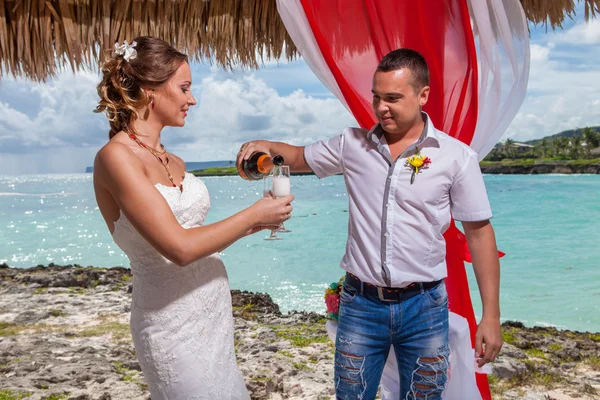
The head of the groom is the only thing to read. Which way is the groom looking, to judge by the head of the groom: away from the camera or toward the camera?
toward the camera

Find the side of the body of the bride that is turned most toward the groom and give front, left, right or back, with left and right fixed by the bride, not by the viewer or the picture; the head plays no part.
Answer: front

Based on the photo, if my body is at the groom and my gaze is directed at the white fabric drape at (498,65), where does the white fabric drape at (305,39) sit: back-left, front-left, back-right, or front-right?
front-left

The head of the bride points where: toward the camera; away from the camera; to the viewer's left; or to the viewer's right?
to the viewer's right

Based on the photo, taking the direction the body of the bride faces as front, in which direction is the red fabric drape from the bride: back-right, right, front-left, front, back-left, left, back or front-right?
front-left

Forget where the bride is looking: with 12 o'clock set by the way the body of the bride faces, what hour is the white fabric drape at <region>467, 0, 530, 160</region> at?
The white fabric drape is roughly at 11 o'clock from the bride.

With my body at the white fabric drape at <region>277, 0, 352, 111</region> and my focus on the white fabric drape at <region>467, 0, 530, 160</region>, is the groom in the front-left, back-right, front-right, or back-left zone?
front-right

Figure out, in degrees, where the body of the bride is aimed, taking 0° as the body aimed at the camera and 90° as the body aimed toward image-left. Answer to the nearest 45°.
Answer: approximately 270°
